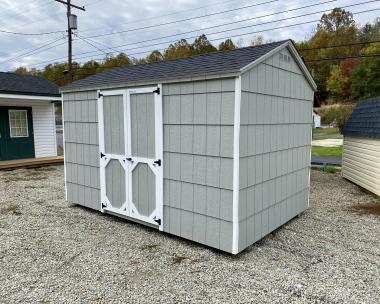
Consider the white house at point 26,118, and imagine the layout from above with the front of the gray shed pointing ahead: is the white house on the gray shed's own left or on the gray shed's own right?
on the gray shed's own right

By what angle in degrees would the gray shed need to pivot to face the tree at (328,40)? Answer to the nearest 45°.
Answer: approximately 180°

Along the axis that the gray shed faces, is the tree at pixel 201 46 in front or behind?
behind

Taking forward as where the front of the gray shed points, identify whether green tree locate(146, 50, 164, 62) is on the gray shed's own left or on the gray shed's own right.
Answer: on the gray shed's own right

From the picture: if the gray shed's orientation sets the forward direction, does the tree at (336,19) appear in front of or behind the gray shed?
behind

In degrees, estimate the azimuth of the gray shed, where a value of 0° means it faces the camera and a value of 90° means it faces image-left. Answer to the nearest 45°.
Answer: approximately 45°

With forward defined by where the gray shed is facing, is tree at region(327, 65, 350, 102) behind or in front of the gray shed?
behind

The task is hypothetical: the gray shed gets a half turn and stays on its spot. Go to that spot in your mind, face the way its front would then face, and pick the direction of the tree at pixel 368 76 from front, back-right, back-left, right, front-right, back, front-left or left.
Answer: front

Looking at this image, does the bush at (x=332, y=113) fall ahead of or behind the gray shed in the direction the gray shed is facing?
behind

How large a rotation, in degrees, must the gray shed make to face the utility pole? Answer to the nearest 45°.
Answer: approximately 90° to its right

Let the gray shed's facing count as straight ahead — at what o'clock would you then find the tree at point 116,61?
The tree is roughly at 4 o'clock from the gray shed.
